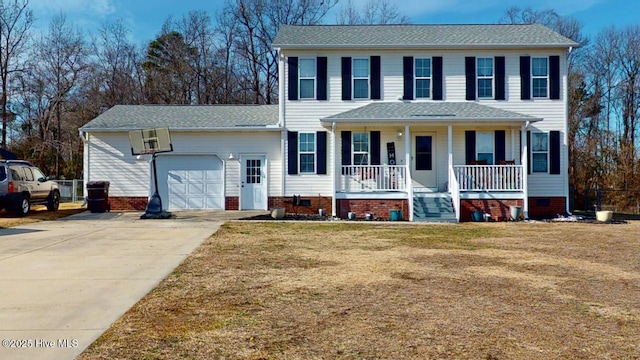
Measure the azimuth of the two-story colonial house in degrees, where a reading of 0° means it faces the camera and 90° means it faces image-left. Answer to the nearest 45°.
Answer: approximately 0°

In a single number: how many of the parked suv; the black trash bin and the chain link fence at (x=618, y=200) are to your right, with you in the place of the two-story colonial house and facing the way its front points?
2

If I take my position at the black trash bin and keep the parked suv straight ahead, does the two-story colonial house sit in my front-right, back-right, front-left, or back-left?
back-right

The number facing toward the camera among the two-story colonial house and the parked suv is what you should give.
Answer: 1

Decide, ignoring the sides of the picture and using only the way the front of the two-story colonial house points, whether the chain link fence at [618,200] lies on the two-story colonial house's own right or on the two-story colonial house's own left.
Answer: on the two-story colonial house's own left

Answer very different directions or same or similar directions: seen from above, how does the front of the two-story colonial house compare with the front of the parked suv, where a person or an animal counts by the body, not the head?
very different directions

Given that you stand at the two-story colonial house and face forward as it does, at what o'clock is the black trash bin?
The black trash bin is roughly at 3 o'clock from the two-story colonial house.

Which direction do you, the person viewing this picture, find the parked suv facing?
facing away from the viewer and to the right of the viewer

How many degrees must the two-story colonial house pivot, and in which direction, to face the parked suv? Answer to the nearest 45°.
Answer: approximately 90° to its right

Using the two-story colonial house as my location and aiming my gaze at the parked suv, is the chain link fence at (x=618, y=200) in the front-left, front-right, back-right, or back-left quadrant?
back-right
